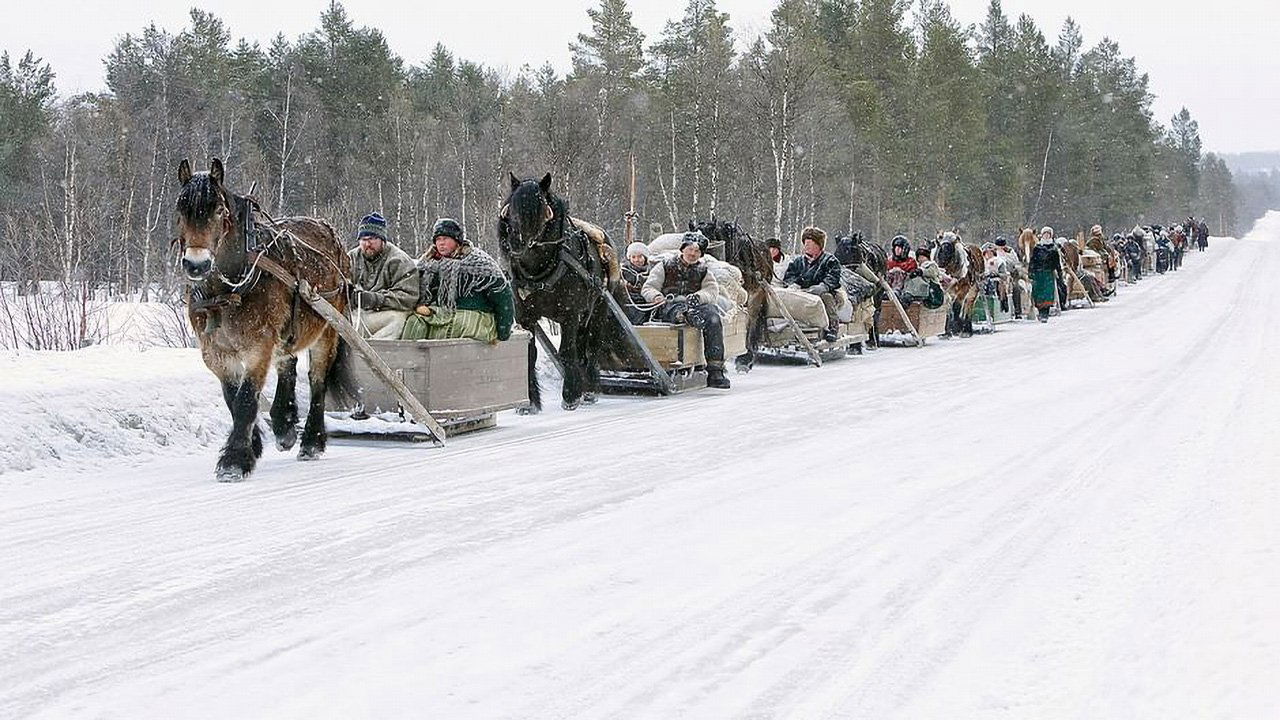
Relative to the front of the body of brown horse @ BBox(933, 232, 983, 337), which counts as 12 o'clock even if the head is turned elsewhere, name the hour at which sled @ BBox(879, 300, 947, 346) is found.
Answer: The sled is roughly at 11 o'clock from the brown horse.

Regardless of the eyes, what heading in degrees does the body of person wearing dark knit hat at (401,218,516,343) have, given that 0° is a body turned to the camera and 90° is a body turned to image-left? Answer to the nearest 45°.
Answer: approximately 45°

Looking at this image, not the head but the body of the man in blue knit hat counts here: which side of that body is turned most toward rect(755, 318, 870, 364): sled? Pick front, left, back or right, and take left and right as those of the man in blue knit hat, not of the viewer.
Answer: back

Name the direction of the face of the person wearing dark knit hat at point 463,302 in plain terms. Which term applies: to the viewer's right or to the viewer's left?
to the viewer's left

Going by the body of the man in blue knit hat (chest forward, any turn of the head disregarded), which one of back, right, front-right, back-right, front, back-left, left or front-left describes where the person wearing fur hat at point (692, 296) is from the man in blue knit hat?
back

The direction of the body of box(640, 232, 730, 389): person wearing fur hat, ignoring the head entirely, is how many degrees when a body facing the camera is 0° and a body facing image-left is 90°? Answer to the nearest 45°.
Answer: approximately 0°

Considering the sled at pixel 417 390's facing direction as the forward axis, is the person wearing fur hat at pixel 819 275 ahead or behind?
behind

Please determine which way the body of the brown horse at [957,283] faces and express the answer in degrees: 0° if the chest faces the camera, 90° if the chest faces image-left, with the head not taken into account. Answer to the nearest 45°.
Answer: approximately 45°

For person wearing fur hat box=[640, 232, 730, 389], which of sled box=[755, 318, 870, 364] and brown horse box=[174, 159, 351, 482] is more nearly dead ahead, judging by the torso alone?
the brown horse

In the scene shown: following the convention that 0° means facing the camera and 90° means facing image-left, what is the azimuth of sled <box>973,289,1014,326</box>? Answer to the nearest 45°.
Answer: approximately 45°

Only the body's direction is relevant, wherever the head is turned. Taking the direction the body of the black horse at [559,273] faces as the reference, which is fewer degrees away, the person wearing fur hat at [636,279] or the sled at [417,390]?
the sled

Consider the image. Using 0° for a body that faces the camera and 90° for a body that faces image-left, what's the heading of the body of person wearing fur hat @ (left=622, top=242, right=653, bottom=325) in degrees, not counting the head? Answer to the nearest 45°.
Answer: approximately 45°

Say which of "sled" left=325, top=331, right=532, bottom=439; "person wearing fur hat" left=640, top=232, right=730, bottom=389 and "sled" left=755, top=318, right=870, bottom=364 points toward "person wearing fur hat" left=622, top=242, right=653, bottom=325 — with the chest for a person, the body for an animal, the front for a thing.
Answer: "sled" left=755, top=318, right=870, bottom=364

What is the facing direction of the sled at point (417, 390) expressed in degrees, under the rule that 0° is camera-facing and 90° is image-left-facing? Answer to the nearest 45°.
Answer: approximately 45°

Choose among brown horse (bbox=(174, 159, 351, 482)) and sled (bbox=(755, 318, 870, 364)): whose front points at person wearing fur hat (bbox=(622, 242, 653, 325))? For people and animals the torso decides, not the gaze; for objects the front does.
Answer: the sled

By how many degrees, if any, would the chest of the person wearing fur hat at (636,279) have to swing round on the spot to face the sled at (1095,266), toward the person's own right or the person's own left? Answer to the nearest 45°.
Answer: approximately 180°

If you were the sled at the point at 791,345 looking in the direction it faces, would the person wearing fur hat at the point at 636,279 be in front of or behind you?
in front

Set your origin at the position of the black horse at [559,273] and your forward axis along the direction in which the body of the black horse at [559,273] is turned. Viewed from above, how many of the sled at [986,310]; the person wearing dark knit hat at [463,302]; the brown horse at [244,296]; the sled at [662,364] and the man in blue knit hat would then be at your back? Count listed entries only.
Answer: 2
